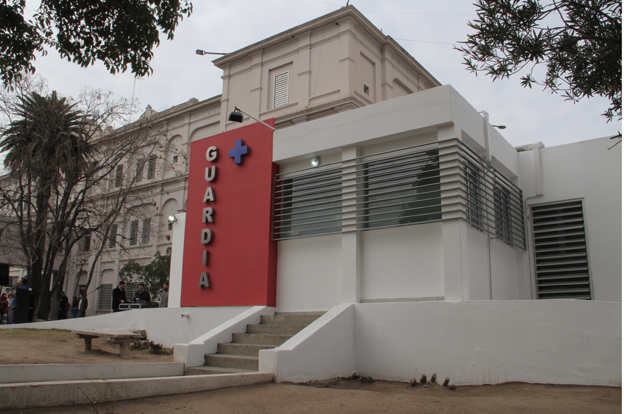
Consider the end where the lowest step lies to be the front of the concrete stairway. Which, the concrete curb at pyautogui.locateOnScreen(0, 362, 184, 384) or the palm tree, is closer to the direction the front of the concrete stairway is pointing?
the concrete curb

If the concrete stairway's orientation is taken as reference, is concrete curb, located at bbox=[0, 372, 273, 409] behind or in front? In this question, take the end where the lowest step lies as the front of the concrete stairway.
in front

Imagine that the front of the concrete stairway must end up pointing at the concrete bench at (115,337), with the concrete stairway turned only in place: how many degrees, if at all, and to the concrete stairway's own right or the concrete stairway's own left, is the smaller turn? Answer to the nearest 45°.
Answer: approximately 90° to the concrete stairway's own right

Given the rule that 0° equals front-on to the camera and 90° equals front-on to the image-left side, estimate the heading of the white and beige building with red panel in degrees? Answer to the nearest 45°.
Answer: approximately 45°

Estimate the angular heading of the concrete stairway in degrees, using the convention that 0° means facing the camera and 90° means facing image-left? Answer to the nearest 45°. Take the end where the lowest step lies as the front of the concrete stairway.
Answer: approximately 45°

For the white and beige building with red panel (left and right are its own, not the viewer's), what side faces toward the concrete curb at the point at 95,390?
front

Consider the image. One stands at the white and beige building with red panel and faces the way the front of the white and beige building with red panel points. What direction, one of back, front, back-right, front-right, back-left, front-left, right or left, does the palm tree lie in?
right

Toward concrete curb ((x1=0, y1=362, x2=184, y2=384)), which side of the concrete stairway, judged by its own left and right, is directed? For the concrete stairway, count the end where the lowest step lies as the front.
front

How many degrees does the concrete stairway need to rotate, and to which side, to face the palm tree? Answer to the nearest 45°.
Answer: approximately 90° to its right

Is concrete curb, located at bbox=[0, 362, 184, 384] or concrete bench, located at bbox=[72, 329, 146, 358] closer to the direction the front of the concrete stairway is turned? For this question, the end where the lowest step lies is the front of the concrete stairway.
the concrete curb

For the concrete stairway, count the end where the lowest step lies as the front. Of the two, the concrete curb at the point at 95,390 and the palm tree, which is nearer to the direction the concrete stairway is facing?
the concrete curb
